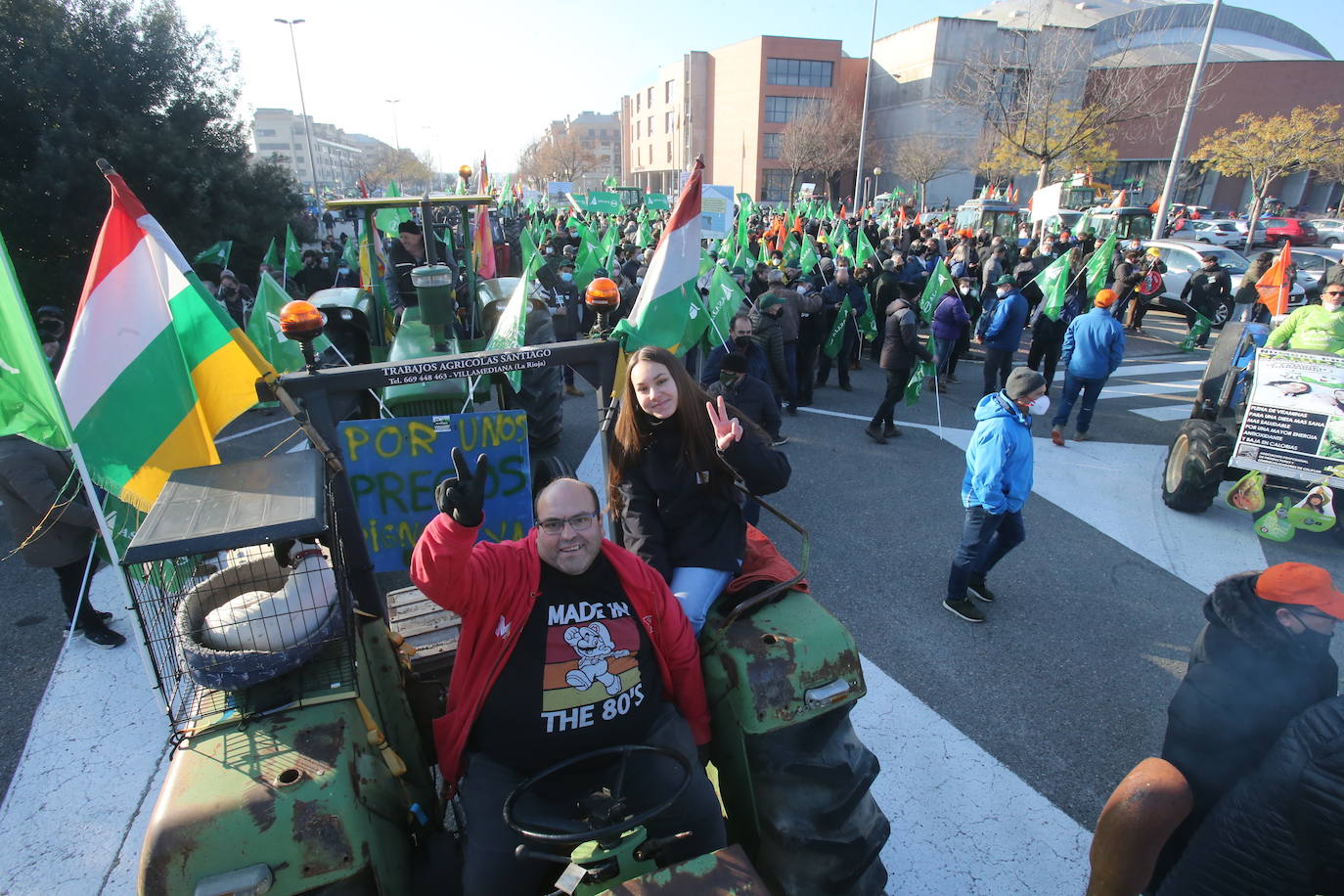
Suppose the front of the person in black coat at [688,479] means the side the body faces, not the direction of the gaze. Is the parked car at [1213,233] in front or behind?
behind

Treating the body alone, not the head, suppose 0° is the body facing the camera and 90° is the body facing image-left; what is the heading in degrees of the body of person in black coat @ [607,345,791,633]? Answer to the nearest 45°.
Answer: approximately 0°

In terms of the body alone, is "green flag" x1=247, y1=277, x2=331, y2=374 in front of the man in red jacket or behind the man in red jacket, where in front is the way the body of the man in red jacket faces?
behind

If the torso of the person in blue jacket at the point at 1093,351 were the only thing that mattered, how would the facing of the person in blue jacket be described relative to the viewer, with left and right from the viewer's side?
facing away from the viewer
